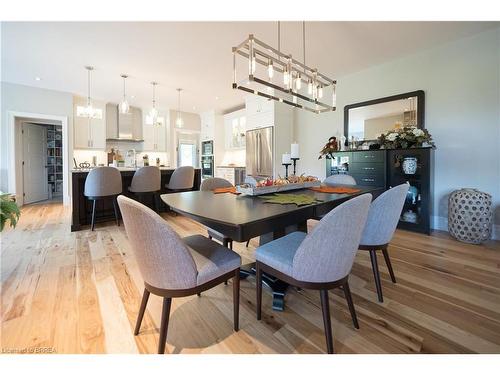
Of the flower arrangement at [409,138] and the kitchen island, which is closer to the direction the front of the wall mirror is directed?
the kitchen island

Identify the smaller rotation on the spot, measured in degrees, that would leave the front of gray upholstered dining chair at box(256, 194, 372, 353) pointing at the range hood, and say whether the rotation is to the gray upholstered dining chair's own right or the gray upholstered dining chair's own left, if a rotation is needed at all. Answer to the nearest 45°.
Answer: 0° — it already faces it

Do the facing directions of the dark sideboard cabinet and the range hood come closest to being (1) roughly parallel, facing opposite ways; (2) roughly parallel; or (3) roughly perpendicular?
roughly perpendicular

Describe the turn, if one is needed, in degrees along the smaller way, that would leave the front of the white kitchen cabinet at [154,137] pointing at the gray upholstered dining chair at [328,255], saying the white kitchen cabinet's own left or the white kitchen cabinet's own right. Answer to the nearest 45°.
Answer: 0° — it already faces it

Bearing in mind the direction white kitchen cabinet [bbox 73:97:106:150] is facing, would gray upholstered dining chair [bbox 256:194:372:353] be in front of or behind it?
in front

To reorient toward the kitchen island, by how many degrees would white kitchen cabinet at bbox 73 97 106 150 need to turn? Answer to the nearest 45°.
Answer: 0° — it already faces it

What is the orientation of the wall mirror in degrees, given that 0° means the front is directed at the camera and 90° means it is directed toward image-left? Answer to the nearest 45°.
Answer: approximately 45°

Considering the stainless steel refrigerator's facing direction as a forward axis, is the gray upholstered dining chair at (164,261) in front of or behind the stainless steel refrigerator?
in front

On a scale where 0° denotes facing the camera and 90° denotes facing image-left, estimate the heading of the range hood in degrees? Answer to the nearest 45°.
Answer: approximately 0°

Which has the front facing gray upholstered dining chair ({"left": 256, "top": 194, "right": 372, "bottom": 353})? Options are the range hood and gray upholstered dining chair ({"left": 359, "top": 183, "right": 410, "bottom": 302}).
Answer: the range hood

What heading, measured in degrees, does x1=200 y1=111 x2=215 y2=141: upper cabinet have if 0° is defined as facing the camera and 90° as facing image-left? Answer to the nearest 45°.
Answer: approximately 45°
